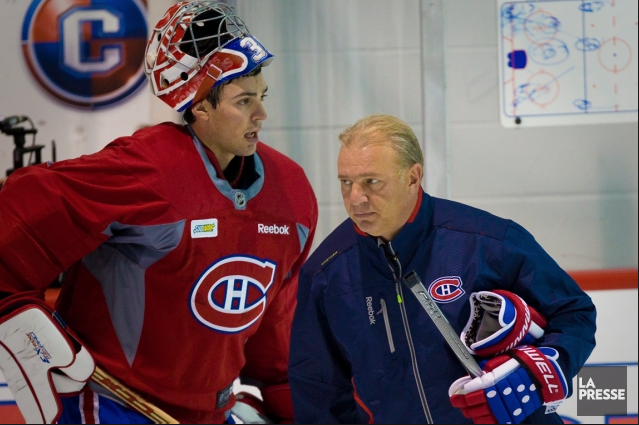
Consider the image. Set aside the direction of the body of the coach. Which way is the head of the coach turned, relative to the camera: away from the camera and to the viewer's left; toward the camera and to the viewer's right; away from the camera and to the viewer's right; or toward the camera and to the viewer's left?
toward the camera and to the viewer's left

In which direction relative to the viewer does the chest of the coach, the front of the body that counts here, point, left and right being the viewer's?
facing the viewer and to the left of the viewer

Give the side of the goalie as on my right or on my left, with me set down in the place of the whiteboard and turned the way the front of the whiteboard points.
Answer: on my right

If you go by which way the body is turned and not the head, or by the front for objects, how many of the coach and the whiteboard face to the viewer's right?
0

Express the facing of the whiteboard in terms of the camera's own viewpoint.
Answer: facing the viewer

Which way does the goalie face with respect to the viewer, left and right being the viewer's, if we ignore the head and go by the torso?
facing the viewer and to the right of the viewer
